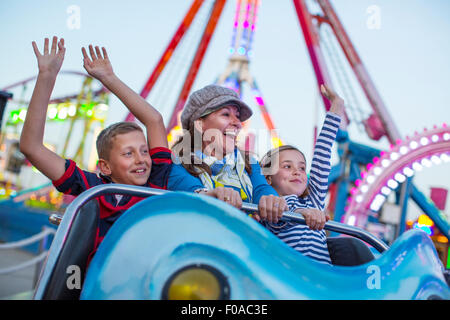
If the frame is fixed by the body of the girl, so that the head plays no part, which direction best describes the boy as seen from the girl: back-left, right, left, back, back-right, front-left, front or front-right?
right

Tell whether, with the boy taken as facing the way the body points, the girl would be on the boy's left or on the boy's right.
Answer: on the boy's left

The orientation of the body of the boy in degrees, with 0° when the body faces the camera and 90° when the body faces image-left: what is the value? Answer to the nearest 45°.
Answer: approximately 315°

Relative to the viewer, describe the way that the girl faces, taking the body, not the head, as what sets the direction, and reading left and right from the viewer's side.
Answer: facing the viewer and to the right of the viewer

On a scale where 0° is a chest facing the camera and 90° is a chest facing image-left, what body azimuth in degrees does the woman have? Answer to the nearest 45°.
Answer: approximately 315°
